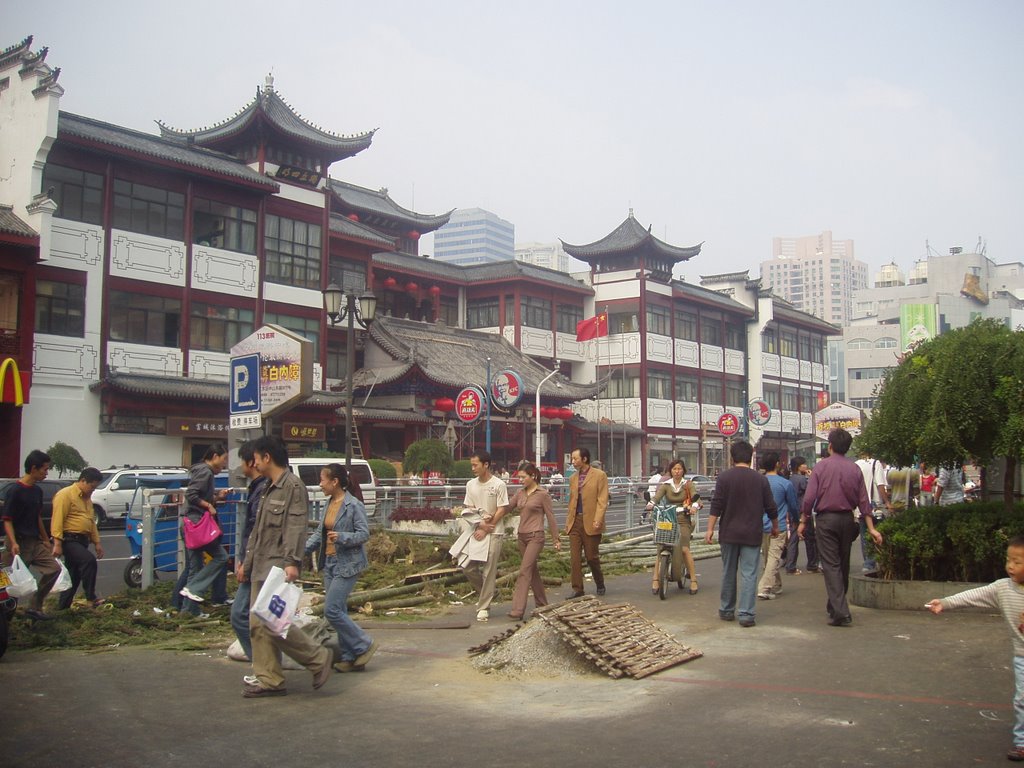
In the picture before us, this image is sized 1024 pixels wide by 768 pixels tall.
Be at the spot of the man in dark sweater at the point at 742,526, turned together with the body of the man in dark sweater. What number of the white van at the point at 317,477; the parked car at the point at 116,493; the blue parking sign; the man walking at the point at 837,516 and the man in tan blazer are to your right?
1

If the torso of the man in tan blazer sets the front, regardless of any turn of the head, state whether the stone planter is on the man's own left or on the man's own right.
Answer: on the man's own left

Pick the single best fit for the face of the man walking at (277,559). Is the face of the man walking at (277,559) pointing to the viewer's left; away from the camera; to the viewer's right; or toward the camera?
to the viewer's left

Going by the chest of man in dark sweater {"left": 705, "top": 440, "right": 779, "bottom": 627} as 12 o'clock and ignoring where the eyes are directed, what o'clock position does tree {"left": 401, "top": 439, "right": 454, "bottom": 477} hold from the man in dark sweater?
The tree is roughly at 11 o'clock from the man in dark sweater.

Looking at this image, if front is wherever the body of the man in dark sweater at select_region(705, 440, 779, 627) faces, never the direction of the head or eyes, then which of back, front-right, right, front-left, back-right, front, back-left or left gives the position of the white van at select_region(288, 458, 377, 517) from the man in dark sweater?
front-left

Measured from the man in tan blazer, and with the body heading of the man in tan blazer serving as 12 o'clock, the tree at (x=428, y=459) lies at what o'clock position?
The tree is roughly at 4 o'clock from the man in tan blazer.

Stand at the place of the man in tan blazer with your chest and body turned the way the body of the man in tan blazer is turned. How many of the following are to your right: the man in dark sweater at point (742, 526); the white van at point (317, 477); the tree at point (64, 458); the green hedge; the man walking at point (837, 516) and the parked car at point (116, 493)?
3

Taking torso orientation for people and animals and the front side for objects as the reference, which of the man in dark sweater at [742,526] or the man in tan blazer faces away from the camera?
the man in dark sweater

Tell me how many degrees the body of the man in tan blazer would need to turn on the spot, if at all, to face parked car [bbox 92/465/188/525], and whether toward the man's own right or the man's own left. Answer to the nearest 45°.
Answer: approximately 90° to the man's own right

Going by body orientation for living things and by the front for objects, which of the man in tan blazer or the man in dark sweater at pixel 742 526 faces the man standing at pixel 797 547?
the man in dark sweater

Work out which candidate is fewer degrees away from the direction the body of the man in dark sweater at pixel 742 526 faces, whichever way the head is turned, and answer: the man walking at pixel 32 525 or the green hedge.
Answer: the green hedge

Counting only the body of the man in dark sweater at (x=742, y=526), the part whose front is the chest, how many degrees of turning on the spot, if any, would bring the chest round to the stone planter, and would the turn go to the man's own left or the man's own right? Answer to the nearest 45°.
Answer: approximately 45° to the man's own right

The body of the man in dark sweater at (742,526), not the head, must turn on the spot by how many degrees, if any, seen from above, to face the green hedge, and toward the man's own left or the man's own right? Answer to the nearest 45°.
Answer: approximately 90° to the man's own right

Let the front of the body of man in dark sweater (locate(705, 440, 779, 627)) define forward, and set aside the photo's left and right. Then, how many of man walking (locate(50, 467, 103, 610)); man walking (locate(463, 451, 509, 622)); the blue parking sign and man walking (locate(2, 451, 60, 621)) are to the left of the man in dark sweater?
4

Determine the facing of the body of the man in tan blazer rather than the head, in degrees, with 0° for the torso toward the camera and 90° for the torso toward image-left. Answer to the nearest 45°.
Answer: approximately 45°

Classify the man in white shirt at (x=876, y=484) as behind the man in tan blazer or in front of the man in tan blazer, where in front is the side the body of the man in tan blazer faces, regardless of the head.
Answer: behind

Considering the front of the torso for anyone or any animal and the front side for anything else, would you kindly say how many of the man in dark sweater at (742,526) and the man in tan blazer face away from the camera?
1

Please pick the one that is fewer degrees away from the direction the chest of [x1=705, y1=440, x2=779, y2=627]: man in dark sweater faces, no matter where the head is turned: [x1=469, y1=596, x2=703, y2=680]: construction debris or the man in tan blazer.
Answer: the man in tan blazer

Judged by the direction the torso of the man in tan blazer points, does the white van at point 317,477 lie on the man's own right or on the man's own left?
on the man's own right

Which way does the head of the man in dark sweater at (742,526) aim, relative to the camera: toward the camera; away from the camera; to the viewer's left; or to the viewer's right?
away from the camera

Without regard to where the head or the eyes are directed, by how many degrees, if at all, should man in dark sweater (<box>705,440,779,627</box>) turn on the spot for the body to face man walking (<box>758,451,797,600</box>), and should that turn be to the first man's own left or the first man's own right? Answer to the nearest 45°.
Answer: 0° — they already face them

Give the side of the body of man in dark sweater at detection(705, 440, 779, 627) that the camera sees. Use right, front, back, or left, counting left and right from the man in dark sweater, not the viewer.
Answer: back
